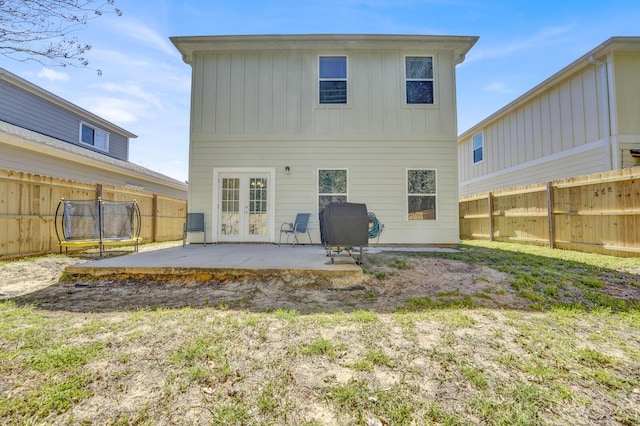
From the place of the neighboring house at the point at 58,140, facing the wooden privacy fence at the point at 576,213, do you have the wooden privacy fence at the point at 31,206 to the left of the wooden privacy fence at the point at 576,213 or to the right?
right

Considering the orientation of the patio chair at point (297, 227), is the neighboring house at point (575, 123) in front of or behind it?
behind

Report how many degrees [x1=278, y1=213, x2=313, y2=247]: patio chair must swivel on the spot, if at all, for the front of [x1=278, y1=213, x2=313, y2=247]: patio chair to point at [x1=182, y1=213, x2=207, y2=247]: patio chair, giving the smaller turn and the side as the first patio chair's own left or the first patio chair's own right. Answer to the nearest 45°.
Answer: approximately 45° to the first patio chair's own right

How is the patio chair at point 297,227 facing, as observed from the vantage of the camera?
facing the viewer and to the left of the viewer

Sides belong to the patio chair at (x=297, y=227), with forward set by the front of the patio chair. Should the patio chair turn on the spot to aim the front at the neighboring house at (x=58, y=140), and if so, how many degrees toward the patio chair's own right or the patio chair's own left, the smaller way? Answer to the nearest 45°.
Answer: approximately 45° to the patio chair's own right

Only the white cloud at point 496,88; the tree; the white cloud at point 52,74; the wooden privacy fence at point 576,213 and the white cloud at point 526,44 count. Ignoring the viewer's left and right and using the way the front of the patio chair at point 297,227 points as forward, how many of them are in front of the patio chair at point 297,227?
2

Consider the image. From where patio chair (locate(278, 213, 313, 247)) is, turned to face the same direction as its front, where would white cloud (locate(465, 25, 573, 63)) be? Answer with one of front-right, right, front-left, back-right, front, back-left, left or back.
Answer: back-left
